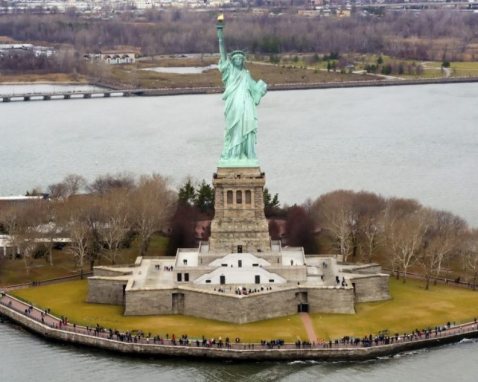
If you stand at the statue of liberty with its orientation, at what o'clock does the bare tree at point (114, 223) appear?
The bare tree is roughly at 4 o'clock from the statue of liberty.

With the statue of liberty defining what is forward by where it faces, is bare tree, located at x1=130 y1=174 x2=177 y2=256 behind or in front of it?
behind

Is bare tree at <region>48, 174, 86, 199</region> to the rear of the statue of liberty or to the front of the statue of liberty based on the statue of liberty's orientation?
to the rear

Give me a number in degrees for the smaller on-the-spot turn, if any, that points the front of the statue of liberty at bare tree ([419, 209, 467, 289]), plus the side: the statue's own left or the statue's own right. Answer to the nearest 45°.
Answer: approximately 90° to the statue's own left

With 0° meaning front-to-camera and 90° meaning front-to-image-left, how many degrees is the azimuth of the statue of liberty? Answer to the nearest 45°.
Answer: approximately 0°

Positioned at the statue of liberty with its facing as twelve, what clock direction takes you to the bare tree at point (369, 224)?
The bare tree is roughly at 8 o'clock from the statue of liberty.

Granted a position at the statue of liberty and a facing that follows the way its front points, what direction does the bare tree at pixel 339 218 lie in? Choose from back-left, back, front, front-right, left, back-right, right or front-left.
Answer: back-left
